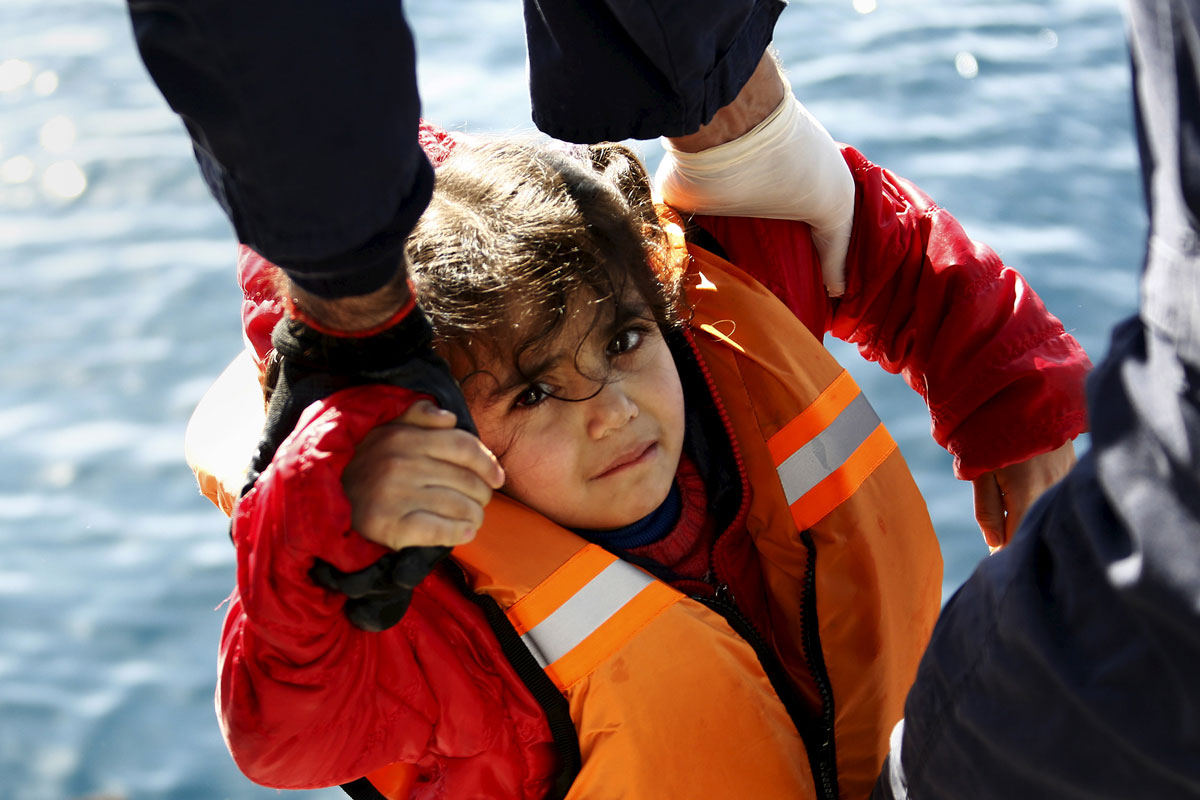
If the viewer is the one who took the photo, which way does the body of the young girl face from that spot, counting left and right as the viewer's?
facing the viewer and to the right of the viewer

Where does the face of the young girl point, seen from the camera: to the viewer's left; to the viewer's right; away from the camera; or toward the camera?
toward the camera
